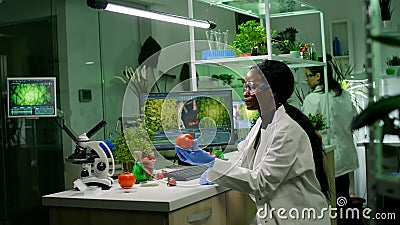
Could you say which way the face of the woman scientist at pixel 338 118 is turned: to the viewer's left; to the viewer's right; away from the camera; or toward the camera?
to the viewer's left

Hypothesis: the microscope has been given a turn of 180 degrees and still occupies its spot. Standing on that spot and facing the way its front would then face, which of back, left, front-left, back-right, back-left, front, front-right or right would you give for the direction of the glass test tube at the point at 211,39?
front-left

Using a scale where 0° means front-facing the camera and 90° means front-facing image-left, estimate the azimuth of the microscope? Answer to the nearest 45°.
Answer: approximately 90°

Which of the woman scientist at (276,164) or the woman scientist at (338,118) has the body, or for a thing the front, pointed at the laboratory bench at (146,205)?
the woman scientist at (276,164)

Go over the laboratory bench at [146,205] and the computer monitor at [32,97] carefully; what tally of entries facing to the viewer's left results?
0

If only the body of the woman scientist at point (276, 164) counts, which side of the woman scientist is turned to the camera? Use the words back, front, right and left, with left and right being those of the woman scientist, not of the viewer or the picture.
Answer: left

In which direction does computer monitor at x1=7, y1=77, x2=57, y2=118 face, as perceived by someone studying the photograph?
facing the viewer

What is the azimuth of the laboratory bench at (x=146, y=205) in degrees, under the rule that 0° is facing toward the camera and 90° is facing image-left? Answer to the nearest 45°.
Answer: approximately 315°
